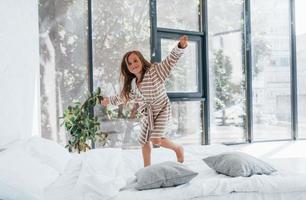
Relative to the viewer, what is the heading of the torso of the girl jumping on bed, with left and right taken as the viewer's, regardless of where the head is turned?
facing the viewer and to the left of the viewer

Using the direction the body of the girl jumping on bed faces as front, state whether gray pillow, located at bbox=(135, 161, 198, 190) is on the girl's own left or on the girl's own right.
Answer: on the girl's own left

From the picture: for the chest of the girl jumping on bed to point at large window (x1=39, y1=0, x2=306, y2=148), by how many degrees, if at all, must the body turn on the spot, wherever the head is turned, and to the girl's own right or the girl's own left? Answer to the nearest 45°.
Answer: approximately 135° to the girl's own right

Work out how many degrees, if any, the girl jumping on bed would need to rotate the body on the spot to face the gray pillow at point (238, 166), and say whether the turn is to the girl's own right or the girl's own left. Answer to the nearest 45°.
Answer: approximately 90° to the girl's own left

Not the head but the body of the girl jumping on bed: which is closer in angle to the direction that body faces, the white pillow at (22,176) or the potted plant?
the white pillow
